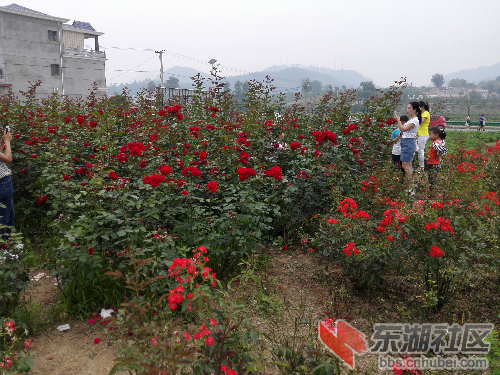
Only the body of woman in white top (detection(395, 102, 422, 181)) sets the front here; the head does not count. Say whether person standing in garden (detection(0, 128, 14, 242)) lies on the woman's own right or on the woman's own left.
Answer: on the woman's own left

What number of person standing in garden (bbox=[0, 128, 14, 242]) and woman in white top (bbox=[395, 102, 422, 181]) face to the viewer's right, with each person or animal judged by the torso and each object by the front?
1

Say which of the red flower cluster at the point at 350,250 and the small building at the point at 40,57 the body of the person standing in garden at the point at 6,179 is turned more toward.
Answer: the red flower cluster

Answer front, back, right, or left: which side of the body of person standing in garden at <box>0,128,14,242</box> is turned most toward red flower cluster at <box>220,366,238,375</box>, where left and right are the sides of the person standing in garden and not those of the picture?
right

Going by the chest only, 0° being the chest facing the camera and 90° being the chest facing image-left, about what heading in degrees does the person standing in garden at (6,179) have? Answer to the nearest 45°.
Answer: approximately 270°

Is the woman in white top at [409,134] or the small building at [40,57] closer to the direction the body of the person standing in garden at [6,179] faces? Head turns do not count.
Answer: the woman in white top

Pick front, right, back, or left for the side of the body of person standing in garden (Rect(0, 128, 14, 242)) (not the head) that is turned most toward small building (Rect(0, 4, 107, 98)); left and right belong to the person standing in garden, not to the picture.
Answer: left

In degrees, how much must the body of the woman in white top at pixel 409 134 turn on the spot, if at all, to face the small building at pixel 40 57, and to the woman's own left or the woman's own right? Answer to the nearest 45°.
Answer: approximately 45° to the woman's own right

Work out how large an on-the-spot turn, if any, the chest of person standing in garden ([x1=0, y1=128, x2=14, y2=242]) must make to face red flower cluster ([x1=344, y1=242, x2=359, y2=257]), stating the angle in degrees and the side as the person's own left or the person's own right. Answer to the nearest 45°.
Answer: approximately 45° to the person's own right

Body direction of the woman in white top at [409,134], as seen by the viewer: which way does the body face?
to the viewer's left

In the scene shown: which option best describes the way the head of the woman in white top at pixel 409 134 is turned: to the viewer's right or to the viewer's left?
to the viewer's left

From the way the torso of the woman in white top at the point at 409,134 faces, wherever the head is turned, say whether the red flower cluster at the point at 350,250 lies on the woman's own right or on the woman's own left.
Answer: on the woman's own left
